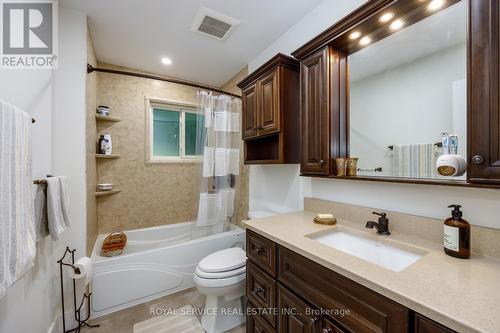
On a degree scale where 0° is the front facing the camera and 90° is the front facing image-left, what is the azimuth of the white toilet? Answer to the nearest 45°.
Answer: approximately 45°

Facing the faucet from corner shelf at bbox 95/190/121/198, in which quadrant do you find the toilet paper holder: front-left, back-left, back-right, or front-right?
front-right

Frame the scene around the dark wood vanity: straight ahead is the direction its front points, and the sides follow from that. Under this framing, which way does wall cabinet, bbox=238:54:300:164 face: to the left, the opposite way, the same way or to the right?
the same way

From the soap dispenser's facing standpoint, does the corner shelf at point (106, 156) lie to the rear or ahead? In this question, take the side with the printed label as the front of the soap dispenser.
ahead

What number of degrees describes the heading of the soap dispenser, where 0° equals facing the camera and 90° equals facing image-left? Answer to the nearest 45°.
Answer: approximately 45°

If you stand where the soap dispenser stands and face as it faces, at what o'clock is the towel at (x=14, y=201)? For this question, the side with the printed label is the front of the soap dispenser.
The towel is roughly at 12 o'clock from the soap dispenser.

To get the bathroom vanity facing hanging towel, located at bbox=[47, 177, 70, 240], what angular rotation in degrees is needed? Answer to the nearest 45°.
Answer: approximately 45° to its right

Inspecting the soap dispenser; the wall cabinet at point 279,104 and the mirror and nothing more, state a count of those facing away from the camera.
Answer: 0

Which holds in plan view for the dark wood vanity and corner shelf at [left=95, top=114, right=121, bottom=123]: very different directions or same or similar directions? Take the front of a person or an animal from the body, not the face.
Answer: very different directions

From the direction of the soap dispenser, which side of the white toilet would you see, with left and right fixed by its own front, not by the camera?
left

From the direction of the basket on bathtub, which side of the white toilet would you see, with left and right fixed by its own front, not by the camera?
right

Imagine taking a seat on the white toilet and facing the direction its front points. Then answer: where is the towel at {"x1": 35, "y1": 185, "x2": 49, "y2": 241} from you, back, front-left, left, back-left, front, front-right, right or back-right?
front-right

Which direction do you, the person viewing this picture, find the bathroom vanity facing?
facing the viewer and to the left of the viewer
